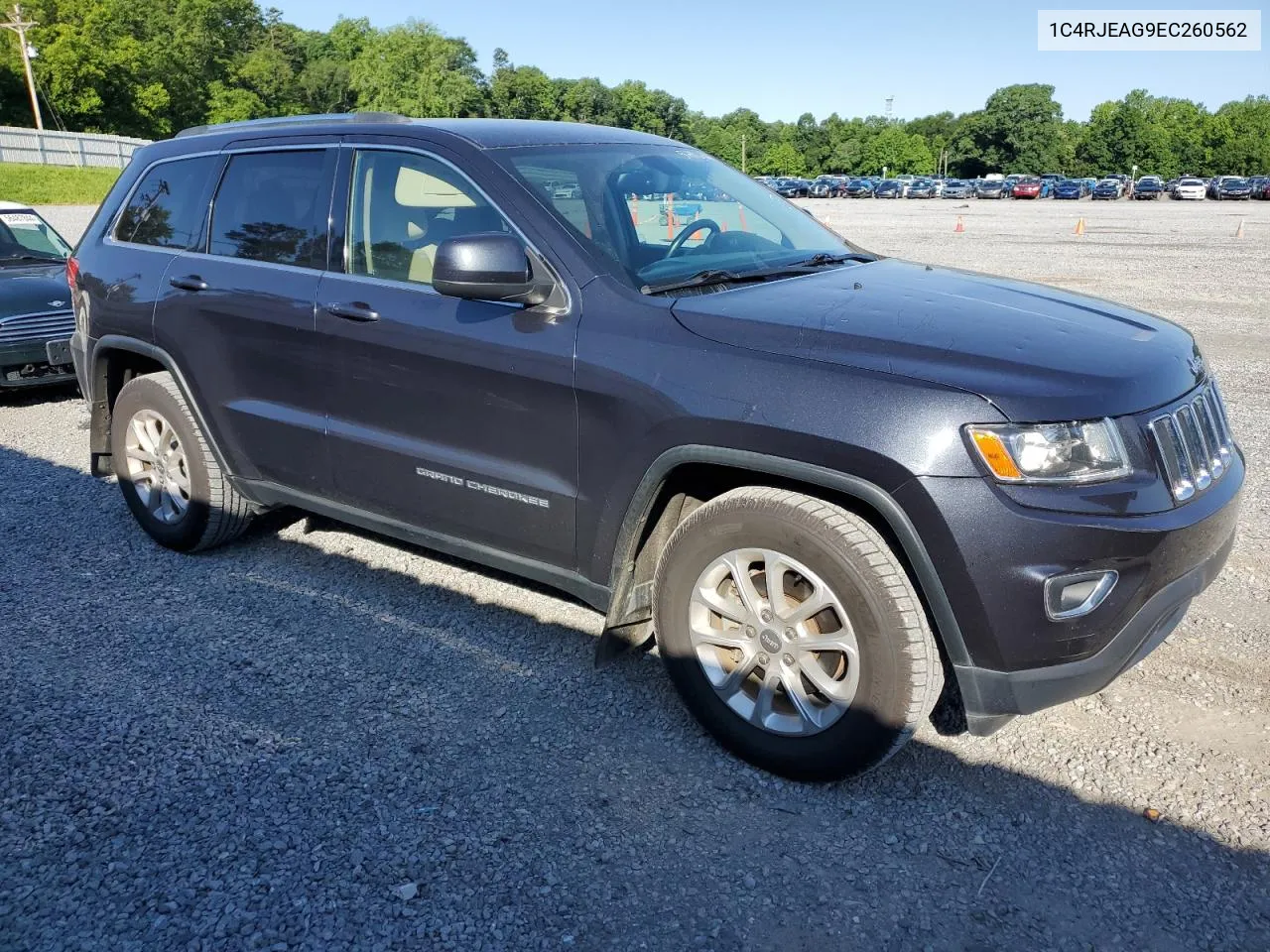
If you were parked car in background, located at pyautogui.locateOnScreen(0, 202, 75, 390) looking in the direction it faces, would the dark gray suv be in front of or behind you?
in front

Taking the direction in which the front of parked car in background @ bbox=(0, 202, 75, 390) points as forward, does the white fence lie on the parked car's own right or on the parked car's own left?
on the parked car's own left

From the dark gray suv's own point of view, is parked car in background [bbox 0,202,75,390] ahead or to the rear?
to the rear

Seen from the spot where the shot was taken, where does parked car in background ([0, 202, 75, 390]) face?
facing the viewer and to the right of the viewer

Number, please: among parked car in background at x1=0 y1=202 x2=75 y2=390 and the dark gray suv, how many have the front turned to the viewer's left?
0

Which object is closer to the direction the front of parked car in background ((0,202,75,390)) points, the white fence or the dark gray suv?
the dark gray suv
